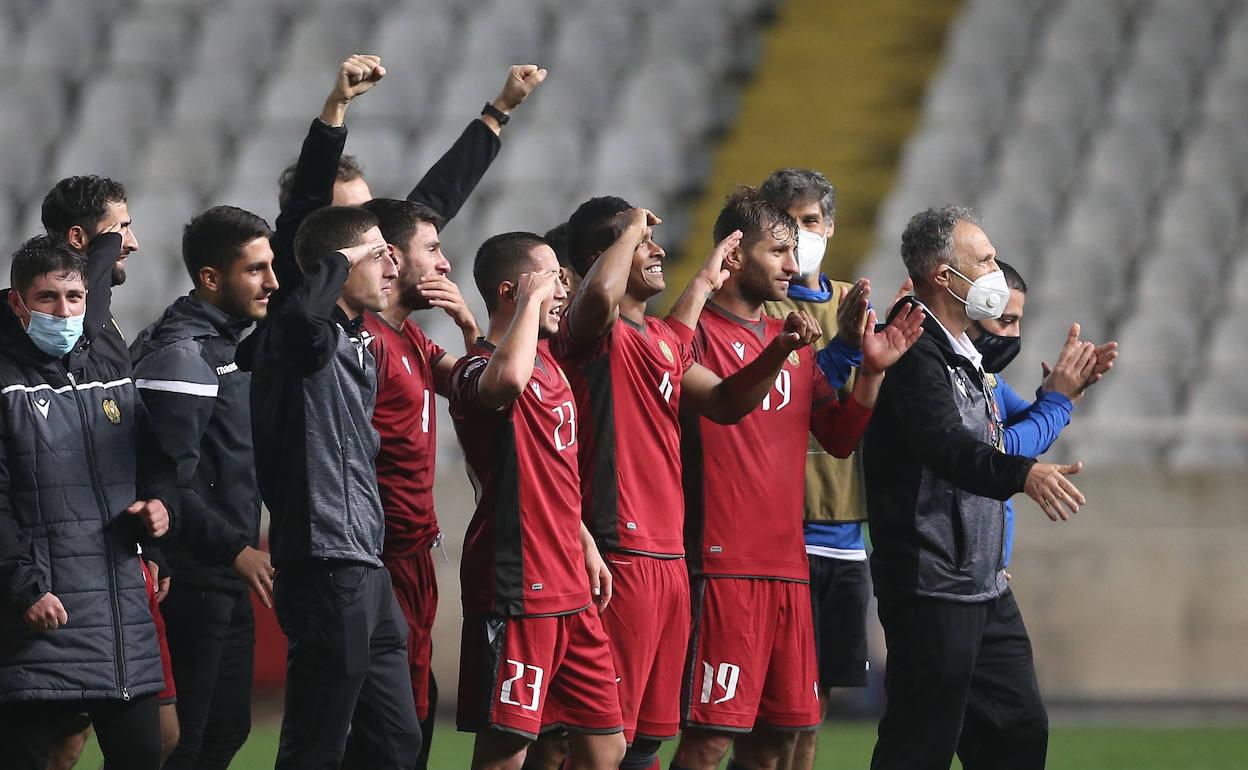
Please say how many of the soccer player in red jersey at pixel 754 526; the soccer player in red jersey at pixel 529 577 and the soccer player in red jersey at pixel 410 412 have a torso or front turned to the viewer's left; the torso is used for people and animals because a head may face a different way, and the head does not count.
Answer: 0

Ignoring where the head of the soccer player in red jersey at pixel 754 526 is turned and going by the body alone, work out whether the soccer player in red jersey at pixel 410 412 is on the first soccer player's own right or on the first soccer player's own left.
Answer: on the first soccer player's own right

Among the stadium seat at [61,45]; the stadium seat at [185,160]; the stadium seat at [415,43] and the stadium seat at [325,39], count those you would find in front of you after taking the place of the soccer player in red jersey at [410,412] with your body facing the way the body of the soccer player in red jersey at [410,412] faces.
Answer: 0

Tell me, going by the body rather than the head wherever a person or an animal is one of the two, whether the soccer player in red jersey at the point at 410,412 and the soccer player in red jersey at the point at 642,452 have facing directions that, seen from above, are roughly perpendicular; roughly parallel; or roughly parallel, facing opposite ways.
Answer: roughly parallel

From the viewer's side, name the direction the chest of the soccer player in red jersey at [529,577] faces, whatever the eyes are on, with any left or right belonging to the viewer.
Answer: facing the viewer and to the right of the viewer

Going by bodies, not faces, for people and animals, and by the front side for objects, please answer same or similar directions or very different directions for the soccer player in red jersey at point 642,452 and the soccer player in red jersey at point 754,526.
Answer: same or similar directions

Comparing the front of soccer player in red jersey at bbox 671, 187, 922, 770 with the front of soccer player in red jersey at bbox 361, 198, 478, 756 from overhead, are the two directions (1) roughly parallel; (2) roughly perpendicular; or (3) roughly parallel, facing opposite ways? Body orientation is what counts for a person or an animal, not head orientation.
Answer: roughly parallel

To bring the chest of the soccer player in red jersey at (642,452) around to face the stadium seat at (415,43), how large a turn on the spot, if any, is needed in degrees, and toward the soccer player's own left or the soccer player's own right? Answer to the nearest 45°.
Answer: approximately 135° to the soccer player's own left

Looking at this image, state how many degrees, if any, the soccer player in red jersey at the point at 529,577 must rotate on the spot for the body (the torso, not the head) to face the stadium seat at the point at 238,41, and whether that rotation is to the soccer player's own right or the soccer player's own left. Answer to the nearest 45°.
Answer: approximately 135° to the soccer player's own left

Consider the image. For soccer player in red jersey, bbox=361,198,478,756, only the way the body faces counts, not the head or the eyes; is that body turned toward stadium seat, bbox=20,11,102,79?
no

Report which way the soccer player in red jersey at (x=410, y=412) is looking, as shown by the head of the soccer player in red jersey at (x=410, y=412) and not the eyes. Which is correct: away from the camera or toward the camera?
toward the camera

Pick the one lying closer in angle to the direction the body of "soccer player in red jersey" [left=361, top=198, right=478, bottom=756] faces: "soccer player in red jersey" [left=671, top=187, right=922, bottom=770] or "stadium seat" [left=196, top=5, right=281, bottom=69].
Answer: the soccer player in red jersey

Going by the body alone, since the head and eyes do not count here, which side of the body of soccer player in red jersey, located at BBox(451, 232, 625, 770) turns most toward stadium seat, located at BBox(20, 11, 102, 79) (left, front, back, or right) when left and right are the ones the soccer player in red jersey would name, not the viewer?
back
